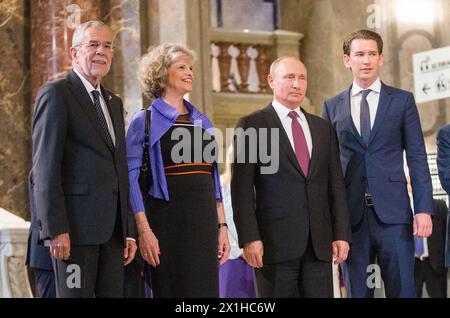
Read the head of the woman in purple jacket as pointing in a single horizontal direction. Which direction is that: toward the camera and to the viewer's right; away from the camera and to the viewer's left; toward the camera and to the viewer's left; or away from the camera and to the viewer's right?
toward the camera and to the viewer's right

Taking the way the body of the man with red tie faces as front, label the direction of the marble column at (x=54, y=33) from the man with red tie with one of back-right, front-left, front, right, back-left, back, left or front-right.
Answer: back

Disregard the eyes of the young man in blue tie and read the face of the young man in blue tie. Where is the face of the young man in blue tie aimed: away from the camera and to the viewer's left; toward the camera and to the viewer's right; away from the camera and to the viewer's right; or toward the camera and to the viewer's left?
toward the camera and to the viewer's right

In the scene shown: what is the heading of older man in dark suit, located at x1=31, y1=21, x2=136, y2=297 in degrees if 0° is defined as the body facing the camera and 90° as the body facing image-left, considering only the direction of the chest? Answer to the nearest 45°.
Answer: approximately 315°

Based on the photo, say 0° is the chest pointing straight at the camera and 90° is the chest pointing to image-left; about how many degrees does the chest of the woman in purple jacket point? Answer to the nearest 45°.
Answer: approximately 315°

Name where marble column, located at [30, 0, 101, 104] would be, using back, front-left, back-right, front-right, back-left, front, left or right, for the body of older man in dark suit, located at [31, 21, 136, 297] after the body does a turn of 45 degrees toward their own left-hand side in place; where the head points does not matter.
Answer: left

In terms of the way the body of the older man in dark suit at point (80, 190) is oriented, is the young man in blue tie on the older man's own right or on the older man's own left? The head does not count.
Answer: on the older man's own left
